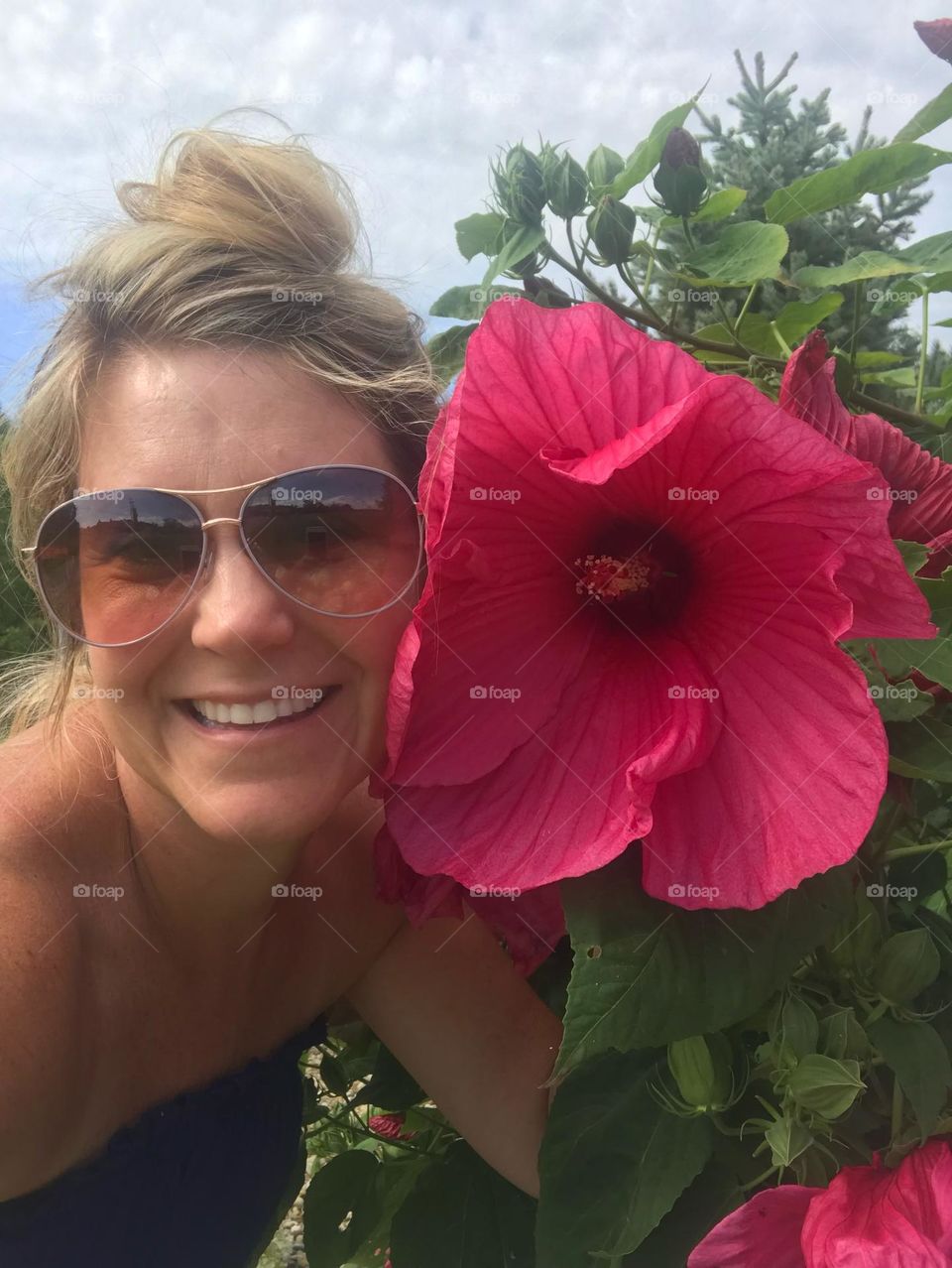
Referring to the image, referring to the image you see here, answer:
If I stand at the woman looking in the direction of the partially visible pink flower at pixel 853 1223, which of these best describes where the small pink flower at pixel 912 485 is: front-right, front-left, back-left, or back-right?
front-left

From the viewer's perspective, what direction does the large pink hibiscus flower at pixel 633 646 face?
toward the camera
